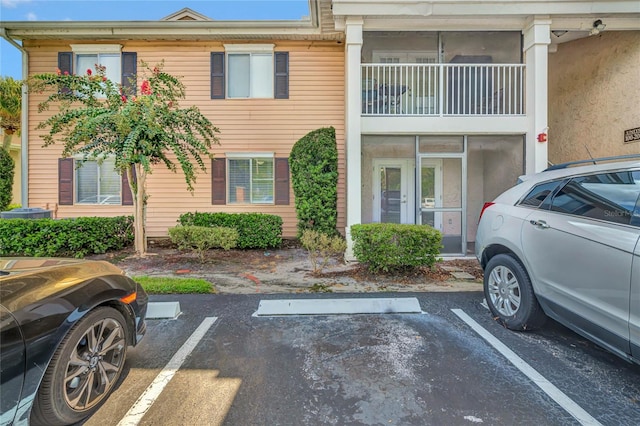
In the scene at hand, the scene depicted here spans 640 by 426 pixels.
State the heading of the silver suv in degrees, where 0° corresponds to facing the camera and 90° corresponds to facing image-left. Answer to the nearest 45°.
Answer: approximately 315°

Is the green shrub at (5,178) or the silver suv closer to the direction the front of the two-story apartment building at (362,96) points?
the silver suv

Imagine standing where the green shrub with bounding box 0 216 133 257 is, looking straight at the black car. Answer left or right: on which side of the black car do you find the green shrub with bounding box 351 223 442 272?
left

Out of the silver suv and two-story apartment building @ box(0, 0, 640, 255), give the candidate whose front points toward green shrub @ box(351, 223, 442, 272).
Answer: the two-story apartment building
